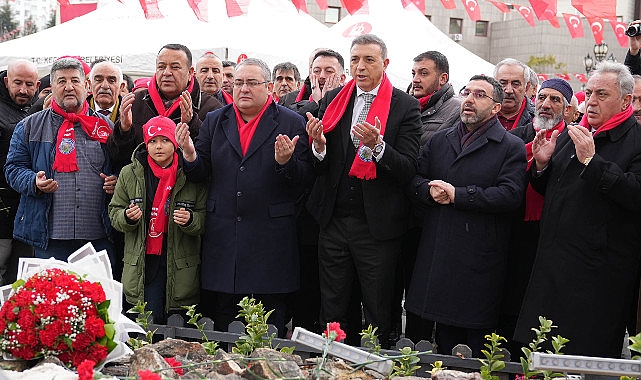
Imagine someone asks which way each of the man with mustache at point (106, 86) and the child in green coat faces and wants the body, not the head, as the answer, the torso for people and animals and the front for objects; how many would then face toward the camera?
2

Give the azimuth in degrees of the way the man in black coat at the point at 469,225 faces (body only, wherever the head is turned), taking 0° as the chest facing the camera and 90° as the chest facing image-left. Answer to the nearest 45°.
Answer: approximately 45°

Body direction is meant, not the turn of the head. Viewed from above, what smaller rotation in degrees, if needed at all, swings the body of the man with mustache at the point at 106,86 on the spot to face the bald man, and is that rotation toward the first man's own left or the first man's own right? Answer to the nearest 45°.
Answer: approximately 90° to the first man's own right

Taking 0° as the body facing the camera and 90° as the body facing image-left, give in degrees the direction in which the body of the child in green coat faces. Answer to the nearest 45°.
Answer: approximately 0°

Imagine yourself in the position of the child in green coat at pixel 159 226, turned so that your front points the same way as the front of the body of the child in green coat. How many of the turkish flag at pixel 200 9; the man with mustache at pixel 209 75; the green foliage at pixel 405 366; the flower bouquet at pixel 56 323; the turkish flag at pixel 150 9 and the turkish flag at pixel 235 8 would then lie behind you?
4

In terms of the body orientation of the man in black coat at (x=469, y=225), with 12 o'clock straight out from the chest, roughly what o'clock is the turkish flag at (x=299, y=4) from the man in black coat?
The turkish flag is roughly at 4 o'clock from the man in black coat.

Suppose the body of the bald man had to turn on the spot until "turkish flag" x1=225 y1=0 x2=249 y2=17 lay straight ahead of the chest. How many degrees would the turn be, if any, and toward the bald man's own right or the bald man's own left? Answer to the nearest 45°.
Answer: approximately 90° to the bald man's own left

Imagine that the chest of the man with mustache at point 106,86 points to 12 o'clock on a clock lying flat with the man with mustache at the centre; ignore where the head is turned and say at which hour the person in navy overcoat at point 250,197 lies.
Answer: The person in navy overcoat is roughly at 11 o'clock from the man with mustache.

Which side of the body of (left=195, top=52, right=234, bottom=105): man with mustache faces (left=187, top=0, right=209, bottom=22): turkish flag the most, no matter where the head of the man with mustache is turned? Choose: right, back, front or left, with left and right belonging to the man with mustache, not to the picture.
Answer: back

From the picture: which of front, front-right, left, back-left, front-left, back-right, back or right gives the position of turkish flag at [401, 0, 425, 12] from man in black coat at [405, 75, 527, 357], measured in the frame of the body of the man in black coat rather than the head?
back-right

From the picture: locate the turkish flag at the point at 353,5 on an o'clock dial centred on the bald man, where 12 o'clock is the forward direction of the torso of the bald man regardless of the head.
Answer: The turkish flag is roughly at 9 o'clock from the bald man.
